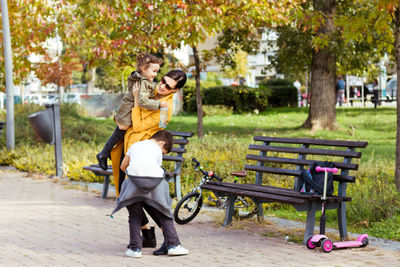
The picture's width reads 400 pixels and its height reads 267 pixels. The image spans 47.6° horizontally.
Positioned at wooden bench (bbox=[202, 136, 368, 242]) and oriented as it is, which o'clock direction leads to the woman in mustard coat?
The woman in mustard coat is roughly at 1 o'clock from the wooden bench.

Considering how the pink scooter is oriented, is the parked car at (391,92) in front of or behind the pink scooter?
behind

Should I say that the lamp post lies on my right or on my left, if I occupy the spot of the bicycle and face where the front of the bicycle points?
on my right

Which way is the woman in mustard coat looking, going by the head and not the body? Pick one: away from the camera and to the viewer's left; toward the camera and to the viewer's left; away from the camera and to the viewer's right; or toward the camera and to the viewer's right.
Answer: toward the camera and to the viewer's left

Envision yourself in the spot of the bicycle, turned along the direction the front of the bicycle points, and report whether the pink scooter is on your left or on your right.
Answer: on your left

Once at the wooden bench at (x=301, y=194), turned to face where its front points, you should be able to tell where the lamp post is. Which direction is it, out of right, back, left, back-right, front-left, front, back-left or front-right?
right

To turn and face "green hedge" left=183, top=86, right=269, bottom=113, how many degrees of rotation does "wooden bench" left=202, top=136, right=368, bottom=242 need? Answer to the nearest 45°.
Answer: approximately 135° to its right
